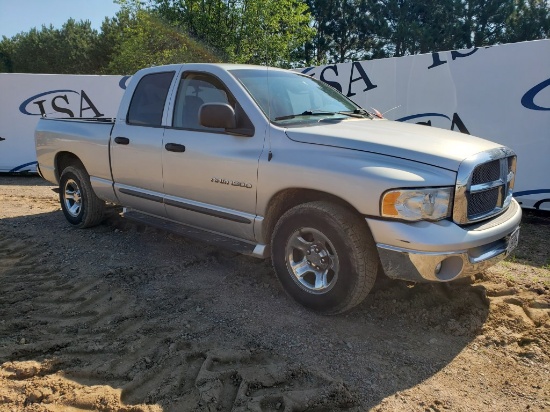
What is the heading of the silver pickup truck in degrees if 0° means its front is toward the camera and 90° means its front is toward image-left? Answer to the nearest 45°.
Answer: approximately 315°

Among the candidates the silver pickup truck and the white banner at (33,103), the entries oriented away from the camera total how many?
0

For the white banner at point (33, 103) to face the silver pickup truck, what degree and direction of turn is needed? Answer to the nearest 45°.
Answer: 0° — it already faces it

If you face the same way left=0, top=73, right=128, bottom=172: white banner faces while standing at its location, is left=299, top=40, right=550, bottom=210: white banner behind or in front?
in front

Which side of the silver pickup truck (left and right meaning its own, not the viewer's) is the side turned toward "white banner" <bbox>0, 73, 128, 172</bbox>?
back

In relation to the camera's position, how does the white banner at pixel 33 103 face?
facing the viewer
